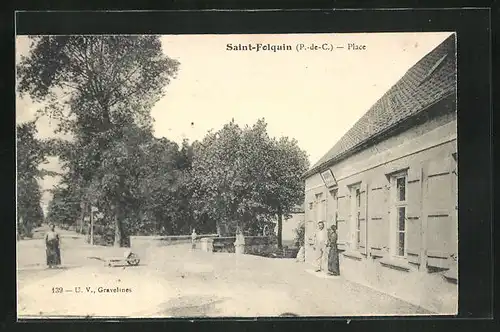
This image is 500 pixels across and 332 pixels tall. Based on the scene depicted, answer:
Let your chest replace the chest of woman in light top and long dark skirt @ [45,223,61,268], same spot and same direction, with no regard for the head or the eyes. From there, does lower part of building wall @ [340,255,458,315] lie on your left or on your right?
on your left

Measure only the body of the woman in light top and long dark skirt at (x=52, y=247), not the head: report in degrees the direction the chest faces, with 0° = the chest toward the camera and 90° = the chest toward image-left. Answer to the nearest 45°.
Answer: approximately 0°
